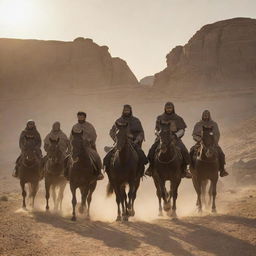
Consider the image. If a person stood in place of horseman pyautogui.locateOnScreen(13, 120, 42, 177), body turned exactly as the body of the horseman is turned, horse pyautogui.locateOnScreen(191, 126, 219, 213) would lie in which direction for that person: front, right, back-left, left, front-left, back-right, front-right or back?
front-left

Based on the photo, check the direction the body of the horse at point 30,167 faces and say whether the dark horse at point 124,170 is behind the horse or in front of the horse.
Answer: in front

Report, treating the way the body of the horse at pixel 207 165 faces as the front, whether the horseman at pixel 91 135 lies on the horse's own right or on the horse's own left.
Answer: on the horse's own right

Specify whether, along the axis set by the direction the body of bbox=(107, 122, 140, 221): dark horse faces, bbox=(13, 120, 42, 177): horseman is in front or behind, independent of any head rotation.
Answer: behind

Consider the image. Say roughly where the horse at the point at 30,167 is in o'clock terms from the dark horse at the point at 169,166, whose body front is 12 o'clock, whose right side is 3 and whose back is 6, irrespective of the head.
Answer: The horse is roughly at 4 o'clock from the dark horse.

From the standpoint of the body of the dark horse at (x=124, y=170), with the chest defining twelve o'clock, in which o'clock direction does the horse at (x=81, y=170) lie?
The horse is roughly at 4 o'clock from the dark horse.

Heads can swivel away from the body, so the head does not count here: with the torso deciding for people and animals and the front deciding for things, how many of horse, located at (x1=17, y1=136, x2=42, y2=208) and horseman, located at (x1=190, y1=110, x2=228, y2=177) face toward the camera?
2

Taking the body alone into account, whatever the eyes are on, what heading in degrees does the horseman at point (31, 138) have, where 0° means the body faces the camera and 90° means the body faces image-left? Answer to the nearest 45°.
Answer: approximately 0°

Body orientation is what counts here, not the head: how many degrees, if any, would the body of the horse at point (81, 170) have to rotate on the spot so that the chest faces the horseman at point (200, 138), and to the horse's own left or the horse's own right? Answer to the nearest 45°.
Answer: approximately 90° to the horse's own left

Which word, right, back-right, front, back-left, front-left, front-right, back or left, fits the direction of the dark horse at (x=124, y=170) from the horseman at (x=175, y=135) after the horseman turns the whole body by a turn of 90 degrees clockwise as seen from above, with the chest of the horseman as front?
front-left

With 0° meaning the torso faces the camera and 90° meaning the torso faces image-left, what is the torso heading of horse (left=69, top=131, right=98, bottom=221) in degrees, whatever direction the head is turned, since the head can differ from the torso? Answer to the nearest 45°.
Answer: approximately 0°
